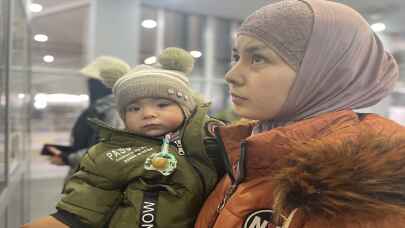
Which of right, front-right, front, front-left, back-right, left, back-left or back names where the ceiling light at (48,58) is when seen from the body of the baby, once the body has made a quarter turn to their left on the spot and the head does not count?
left

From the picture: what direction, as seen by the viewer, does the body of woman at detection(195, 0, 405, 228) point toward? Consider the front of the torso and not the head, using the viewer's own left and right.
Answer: facing the viewer and to the left of the viewer

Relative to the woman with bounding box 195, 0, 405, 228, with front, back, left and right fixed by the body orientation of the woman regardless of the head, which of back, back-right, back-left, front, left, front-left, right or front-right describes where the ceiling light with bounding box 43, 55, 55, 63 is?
right

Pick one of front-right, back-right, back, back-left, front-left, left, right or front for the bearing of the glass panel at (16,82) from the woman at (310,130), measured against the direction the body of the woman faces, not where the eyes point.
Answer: right

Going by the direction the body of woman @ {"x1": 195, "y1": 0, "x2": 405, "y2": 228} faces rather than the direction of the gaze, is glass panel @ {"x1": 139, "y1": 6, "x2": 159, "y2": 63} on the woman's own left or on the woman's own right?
on the woman's own right

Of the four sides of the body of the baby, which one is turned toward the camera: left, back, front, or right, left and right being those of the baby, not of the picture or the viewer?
front

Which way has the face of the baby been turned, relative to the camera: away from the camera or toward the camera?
toward the camera

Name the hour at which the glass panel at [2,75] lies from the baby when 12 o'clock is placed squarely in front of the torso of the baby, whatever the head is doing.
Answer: The glass panel is roughly at 5 o'clock from the baby.

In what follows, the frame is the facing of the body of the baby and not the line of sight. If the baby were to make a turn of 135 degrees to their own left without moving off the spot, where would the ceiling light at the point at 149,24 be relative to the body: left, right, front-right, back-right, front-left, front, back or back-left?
front-left

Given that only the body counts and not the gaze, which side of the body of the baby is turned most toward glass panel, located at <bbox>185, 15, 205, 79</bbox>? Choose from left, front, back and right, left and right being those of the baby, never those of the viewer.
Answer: back

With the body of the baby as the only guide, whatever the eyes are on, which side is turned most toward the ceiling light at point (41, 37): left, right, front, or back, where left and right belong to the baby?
back

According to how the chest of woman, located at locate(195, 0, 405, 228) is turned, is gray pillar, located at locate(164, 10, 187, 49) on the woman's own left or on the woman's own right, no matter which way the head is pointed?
on the woman's own right
